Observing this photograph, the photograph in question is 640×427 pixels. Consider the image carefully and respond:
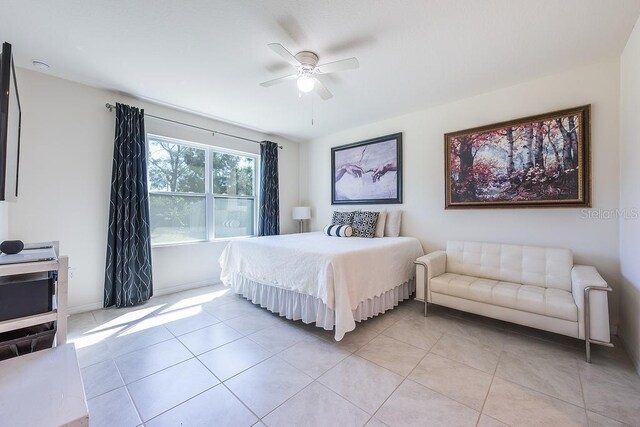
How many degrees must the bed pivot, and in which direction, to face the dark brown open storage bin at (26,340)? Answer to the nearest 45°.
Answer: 0° — it already faces it

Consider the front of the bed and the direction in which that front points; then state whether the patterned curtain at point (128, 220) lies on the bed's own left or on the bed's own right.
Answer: on the bed's own right

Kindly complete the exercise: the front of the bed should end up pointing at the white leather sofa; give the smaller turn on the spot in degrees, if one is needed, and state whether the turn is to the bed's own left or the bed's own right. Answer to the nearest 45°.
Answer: approximately 135° to the bed's own left

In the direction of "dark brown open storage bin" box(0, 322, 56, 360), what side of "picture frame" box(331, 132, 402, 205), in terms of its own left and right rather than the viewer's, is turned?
front

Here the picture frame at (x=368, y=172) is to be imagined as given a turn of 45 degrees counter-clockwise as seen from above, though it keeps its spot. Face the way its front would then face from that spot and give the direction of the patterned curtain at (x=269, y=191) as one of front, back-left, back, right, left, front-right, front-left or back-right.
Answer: right

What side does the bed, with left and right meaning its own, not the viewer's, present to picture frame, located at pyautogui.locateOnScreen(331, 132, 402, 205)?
back

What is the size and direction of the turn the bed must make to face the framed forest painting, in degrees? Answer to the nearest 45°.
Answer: approximately 135° to its left

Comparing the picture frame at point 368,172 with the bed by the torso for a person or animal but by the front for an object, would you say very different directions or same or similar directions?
same or similar directions

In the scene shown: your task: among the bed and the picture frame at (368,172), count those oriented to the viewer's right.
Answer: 0

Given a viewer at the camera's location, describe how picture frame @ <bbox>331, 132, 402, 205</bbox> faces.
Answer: facing the viewer and to the left of the viewer
